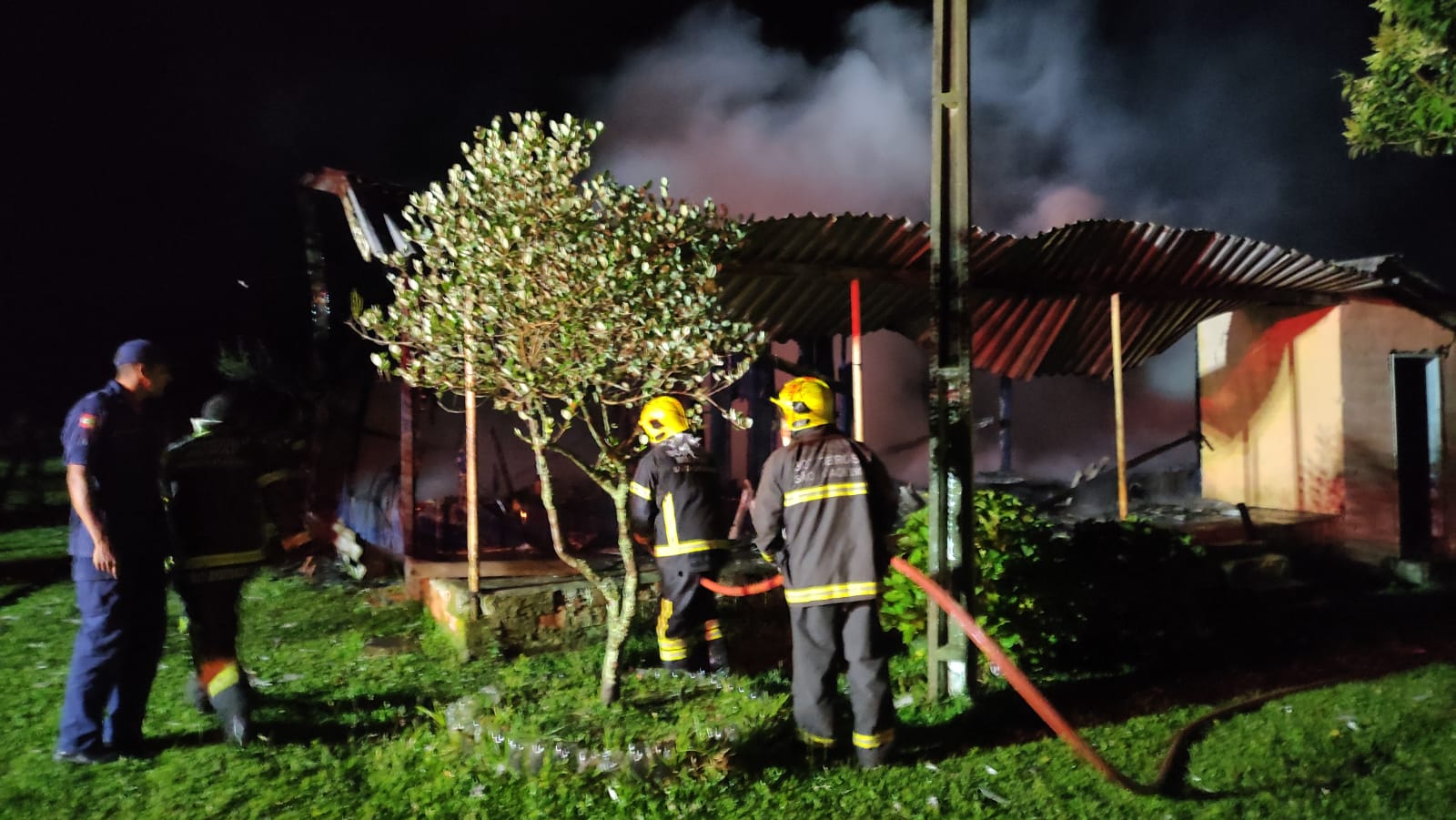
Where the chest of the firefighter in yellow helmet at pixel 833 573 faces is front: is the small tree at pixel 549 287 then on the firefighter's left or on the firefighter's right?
on the firefighter's left

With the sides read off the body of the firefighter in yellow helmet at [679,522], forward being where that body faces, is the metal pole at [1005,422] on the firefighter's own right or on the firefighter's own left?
on the firefighter's own right

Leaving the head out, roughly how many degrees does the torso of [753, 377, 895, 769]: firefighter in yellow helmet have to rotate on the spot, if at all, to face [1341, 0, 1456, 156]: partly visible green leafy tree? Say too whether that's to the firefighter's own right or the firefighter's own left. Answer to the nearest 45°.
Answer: approximately 45° to the firefighter's own right

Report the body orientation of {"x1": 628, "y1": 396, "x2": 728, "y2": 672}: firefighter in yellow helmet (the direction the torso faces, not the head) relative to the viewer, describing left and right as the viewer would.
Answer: facing away from the viewer and to the left of the viewer

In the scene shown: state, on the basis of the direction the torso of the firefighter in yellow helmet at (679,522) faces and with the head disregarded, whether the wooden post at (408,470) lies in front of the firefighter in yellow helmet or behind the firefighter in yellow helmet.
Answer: in front

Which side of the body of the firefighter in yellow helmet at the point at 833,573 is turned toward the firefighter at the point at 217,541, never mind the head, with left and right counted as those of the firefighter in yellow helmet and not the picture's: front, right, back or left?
left

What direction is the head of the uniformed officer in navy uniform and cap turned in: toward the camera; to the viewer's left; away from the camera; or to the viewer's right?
to the viewer's right

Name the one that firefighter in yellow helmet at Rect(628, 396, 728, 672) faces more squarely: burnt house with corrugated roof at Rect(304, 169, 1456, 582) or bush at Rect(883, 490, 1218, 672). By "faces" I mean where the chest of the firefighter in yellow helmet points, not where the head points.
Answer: the burnt house with corrugated roof

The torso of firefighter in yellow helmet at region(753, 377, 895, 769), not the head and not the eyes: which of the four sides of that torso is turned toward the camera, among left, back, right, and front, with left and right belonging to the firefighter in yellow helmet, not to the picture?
back
